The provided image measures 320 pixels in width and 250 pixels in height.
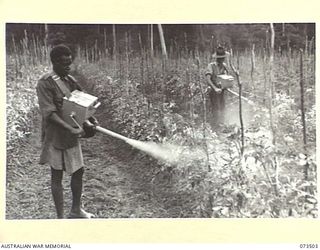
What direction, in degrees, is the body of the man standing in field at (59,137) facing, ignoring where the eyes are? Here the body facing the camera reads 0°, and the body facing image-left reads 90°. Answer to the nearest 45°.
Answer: approximately 315°
